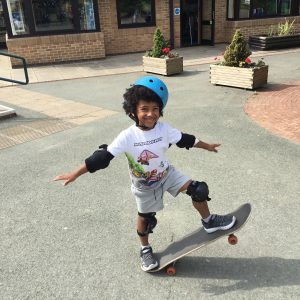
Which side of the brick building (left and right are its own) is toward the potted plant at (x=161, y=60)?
front

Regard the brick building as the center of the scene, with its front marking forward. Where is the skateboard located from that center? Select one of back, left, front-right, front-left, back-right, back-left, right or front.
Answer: front

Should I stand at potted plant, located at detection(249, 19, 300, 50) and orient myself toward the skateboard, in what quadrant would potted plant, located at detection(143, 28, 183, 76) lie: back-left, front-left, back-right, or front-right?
front-right

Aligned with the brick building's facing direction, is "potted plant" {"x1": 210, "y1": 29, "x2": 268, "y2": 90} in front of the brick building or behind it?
in front

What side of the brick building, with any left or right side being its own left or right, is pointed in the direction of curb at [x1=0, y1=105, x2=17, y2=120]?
front

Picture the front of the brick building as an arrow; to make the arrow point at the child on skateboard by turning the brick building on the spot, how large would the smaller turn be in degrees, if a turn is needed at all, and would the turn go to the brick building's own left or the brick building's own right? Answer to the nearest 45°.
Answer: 0° — it already faces them

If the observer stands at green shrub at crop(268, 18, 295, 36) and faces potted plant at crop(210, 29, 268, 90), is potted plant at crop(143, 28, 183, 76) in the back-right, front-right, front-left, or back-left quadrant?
front-right

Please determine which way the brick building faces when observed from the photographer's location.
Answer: facing the viewer
